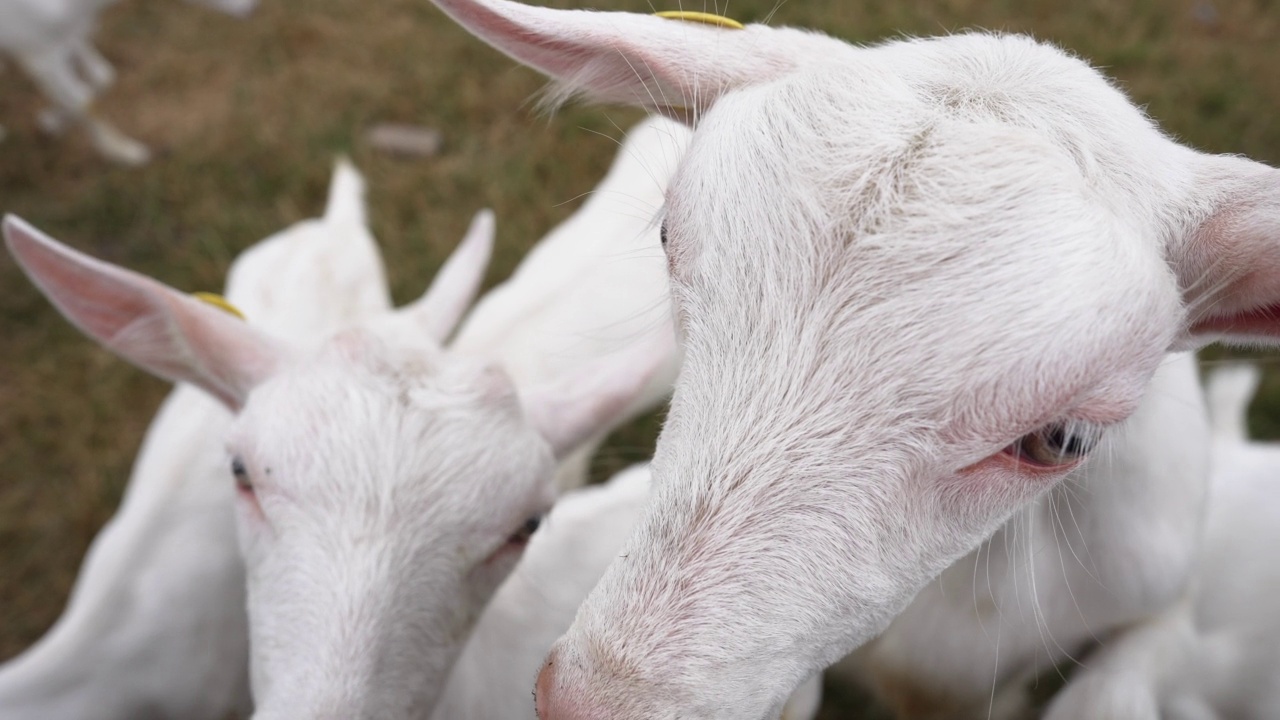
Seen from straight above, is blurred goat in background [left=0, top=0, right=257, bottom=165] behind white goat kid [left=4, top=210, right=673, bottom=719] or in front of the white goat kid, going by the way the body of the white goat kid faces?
behind

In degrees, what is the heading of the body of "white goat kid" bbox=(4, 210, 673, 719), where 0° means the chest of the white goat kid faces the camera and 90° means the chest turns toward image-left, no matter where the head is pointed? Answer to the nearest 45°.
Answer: approximately 0°

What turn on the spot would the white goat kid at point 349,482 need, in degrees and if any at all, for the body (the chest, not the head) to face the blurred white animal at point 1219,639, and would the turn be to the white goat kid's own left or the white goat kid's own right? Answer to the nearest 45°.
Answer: approximately 90° to the white goat kid's own left
